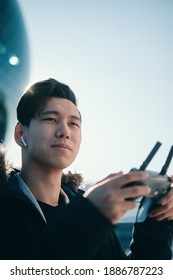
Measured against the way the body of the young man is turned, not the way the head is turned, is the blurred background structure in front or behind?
behind

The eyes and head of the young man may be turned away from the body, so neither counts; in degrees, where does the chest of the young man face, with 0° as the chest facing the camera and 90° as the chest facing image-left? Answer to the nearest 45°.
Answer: approximately 315°
